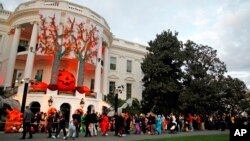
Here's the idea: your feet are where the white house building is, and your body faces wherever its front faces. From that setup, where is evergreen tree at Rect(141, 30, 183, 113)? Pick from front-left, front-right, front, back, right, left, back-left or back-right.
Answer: left

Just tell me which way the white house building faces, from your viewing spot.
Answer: facing the viewer

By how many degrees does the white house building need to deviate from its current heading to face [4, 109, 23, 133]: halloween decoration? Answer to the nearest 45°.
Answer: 0° — it already faces it
